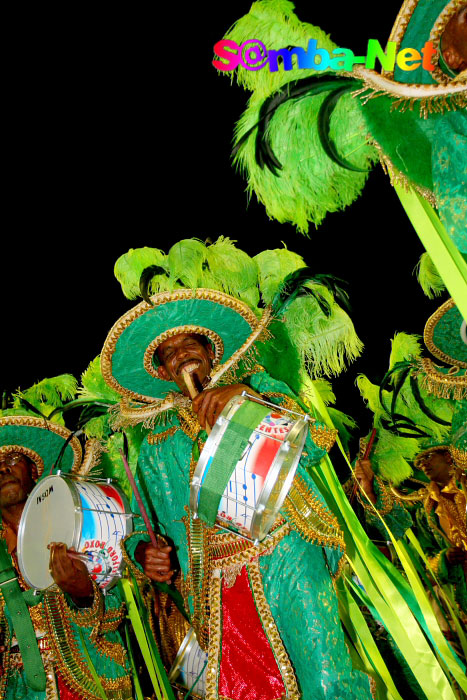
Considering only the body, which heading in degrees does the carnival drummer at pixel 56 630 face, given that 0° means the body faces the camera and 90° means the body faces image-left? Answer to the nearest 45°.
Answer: approximately 0°

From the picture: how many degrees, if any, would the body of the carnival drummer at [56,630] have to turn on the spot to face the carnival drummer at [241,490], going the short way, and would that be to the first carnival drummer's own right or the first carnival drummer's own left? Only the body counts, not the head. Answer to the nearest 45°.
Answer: approximately 45° to the first carnival drummer's own left
